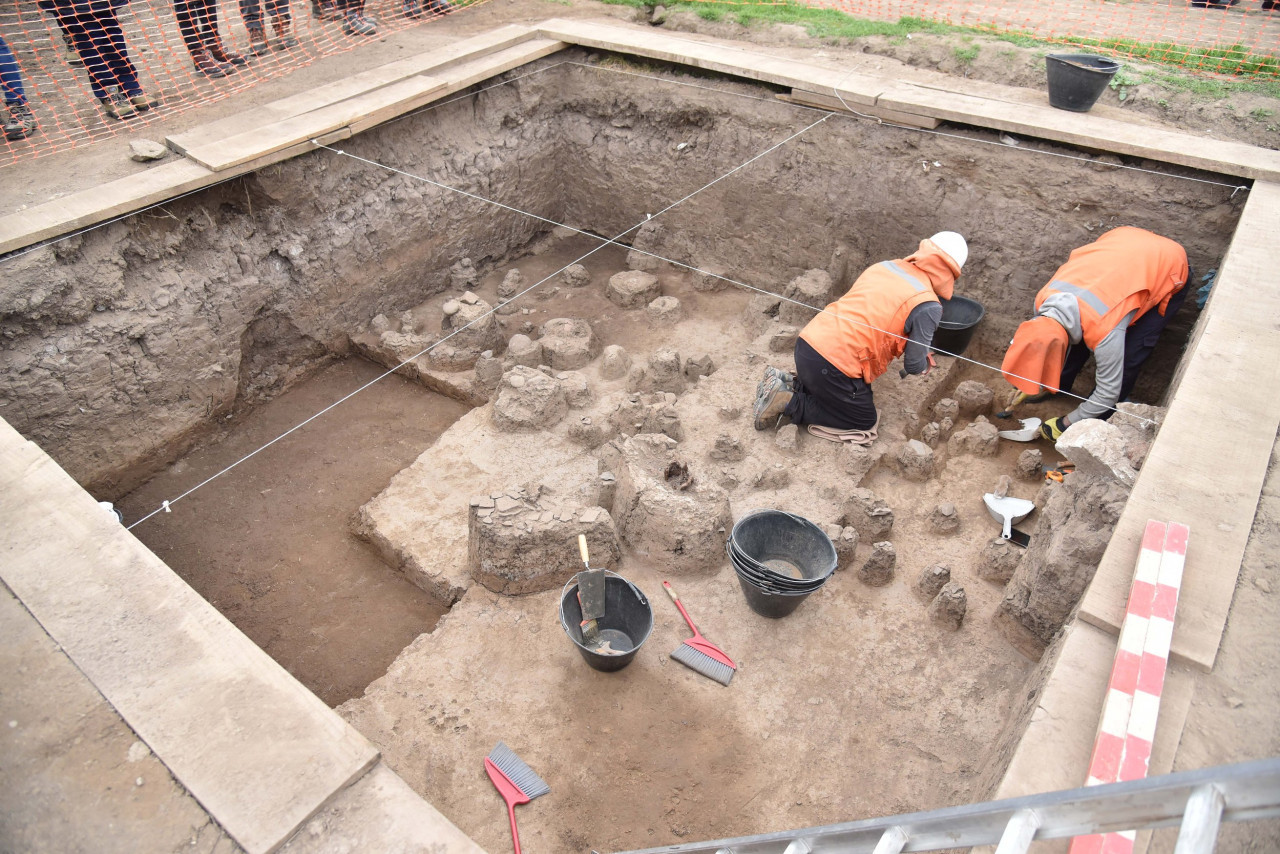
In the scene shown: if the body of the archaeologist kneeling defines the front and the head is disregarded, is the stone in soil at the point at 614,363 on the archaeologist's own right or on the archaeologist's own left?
on the archaeologist's own left

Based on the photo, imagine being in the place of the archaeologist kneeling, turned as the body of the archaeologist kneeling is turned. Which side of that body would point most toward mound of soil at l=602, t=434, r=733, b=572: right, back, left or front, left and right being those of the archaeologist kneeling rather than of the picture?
back

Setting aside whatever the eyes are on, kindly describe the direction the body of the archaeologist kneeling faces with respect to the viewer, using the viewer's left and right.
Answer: facing away from the viewer and to the right of the viewer

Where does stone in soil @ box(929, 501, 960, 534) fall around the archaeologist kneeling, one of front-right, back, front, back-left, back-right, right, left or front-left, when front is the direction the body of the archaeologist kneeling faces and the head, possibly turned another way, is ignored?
right

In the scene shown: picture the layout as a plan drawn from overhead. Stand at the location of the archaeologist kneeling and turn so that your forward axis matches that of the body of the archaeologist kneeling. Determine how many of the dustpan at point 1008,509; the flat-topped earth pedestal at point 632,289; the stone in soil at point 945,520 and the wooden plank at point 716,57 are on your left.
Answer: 2

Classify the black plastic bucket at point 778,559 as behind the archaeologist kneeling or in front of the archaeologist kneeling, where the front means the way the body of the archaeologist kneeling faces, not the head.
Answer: behind

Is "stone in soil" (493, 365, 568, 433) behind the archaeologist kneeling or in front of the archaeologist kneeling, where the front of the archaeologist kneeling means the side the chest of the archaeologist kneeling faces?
behind

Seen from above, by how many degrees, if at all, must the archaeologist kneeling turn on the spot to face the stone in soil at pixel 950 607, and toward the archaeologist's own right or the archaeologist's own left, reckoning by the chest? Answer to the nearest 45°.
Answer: approximately 90° to the archaeologist's own right

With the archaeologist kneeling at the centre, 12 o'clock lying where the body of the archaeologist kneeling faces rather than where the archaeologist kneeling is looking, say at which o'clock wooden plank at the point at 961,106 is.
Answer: The wooden plank is roughly at 11 o'clock from the archaeologist kneeling.

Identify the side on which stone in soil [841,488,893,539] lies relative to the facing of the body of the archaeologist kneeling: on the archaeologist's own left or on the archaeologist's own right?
on the archaeologist's own right

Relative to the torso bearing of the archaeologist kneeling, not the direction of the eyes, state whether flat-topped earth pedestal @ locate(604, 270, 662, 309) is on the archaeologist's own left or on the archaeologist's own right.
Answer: on the archaeologist's own left

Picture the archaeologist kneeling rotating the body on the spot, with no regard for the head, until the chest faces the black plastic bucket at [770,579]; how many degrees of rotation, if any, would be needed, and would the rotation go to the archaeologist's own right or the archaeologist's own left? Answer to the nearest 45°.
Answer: approximately 135° to the archaeologist's own right

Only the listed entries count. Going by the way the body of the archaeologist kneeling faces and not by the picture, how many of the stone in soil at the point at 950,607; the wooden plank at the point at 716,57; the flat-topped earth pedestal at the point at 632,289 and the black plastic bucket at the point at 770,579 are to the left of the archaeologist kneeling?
2
